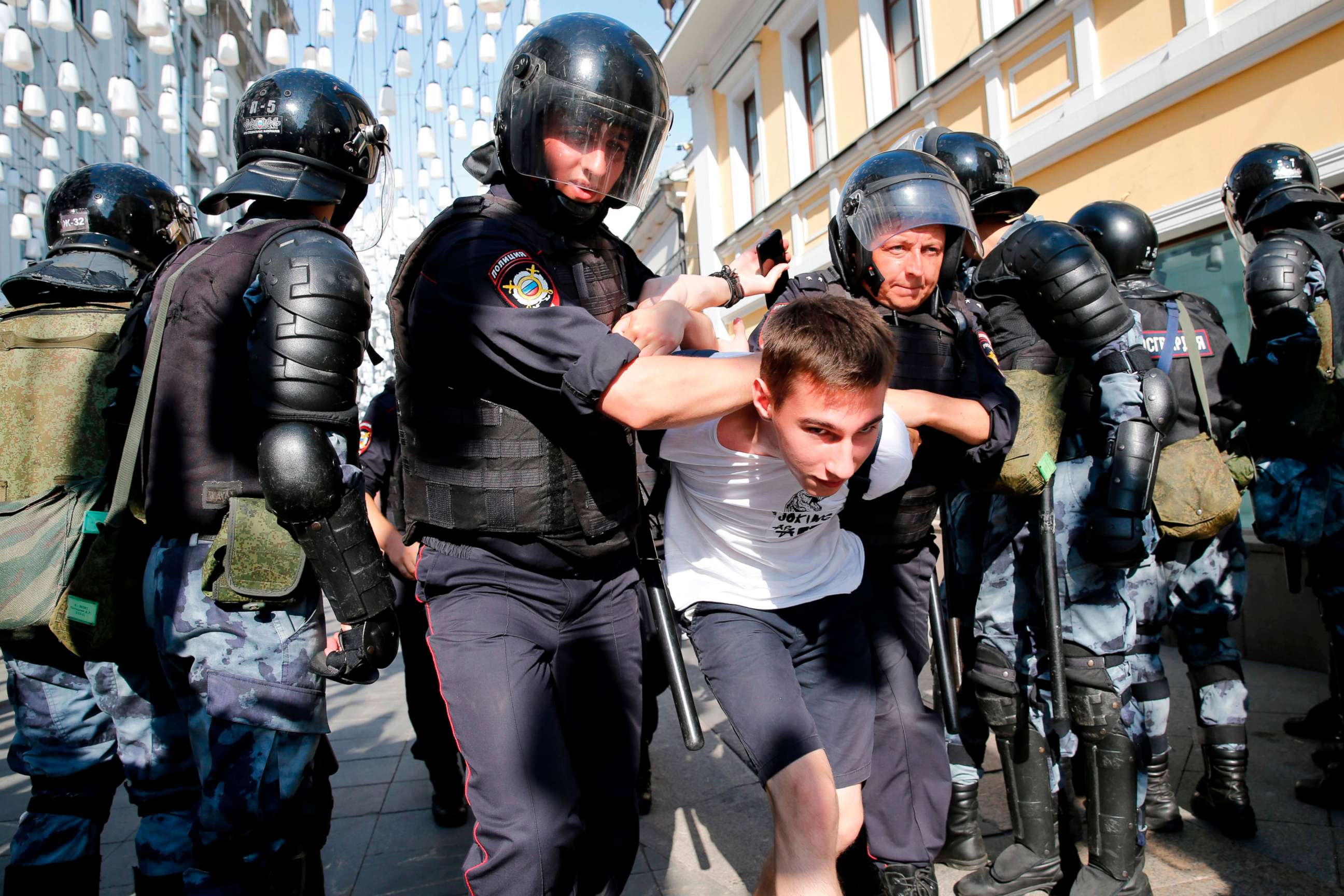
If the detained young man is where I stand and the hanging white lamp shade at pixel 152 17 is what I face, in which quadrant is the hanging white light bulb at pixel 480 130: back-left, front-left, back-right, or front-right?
front-right

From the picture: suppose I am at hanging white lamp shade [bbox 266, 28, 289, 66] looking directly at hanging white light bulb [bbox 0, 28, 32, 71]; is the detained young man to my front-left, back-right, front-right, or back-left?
back-left

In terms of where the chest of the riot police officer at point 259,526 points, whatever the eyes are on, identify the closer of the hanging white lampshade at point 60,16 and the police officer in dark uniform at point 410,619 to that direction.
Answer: the police officer in dark uniform

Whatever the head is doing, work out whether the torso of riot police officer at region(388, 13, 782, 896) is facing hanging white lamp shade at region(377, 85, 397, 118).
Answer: no

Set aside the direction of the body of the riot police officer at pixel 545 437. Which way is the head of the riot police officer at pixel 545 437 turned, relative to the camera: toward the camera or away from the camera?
toward the camera

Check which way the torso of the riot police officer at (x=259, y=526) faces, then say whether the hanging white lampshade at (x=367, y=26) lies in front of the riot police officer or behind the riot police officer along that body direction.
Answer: in front

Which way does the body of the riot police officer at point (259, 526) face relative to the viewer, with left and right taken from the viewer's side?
facing away from the viewer and to the right of the viewer

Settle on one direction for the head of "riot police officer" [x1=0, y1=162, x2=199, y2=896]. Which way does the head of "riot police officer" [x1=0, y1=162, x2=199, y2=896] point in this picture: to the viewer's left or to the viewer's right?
to the viewer's right

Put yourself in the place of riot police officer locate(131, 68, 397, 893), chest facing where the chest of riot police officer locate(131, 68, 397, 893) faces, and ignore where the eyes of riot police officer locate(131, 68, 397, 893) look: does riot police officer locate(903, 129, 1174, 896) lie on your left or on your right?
on your right

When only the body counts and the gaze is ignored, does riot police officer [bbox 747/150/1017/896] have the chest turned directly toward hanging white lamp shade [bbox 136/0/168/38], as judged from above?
no

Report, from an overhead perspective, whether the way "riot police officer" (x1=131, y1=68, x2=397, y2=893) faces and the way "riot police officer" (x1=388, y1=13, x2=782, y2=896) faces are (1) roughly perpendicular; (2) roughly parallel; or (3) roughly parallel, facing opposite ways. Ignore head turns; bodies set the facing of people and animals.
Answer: roughly perpendicular

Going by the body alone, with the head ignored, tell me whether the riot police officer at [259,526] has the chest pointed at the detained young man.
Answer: no

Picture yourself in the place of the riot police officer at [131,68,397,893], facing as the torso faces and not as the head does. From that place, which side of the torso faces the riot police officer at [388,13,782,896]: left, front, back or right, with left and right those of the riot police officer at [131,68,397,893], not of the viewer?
right

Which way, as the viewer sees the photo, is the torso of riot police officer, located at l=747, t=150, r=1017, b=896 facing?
toward the camera

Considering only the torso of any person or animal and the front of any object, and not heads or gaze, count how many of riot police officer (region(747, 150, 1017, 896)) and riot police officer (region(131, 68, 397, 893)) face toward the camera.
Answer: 1

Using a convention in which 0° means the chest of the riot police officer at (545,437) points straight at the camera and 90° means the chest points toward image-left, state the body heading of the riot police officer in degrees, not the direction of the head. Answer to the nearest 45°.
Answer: approximately 315°

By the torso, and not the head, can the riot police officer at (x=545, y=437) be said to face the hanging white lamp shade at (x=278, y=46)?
no
